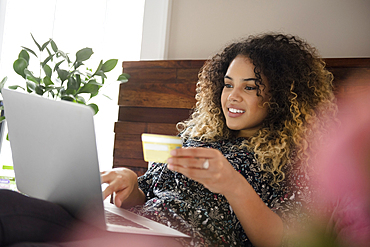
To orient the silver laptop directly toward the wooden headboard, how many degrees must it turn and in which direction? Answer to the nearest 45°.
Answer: approximately 45° to its left

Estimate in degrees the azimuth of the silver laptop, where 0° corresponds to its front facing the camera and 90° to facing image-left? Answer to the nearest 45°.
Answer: approximately 225°

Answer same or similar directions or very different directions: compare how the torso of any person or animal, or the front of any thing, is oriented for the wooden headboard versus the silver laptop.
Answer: very different directions

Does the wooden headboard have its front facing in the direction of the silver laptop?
yes

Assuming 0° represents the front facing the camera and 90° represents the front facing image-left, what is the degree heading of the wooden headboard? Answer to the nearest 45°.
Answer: approximately 0°

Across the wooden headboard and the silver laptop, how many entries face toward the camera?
1
